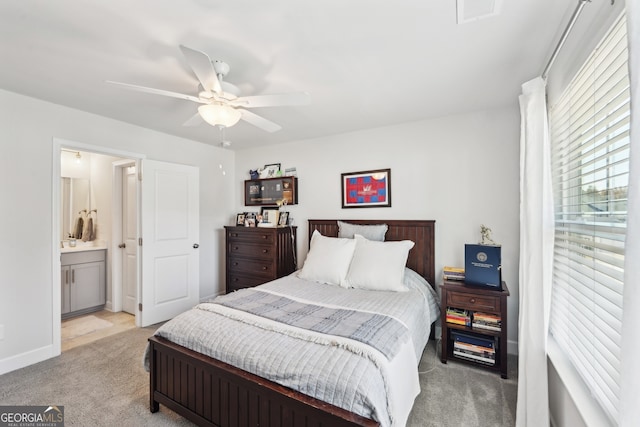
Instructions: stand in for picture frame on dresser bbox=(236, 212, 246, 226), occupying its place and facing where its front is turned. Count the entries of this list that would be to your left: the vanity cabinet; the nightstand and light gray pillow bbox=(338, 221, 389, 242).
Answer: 2

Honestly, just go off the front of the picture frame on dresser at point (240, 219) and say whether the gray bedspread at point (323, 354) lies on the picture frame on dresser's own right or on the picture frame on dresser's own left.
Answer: on the picture frame on dresser's own left

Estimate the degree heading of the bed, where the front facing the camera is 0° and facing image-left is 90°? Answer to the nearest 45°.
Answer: approximately 45°

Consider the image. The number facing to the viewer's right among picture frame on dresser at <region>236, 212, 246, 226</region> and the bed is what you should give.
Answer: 0

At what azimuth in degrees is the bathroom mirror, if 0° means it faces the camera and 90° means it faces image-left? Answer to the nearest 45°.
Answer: approximately 315°

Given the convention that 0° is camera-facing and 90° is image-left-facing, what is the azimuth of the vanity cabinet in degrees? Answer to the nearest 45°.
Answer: approximately 315°

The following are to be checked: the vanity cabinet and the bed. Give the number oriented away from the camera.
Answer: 0

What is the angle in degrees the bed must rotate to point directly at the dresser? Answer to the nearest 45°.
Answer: approximately 135° to its right
